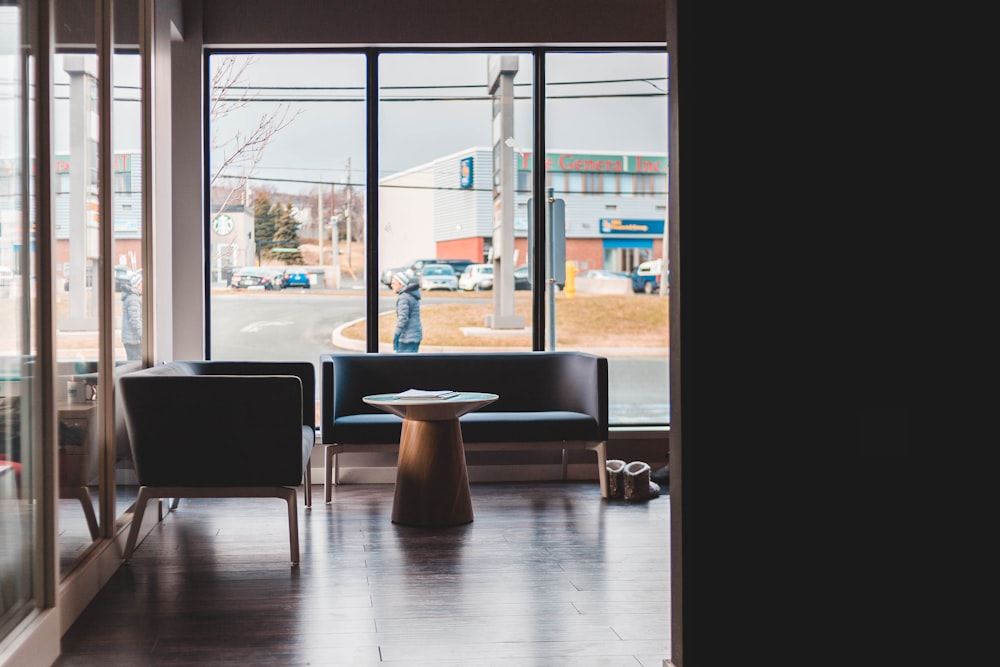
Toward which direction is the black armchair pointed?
to the viewer's right

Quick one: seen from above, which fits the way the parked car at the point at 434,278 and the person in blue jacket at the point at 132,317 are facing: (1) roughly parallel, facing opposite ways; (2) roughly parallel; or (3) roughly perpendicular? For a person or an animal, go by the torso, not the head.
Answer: roughly perpendicular

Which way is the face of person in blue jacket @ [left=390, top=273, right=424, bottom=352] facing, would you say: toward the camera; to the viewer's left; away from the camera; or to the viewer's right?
to the viewer's left

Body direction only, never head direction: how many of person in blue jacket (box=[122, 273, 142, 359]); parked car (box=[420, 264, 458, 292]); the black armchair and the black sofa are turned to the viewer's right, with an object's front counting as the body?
2

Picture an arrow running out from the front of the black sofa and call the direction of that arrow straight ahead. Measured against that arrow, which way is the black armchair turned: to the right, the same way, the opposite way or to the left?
to the left

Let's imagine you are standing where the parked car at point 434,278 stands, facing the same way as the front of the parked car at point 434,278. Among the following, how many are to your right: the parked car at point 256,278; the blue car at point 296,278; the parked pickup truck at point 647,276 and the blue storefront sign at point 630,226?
2

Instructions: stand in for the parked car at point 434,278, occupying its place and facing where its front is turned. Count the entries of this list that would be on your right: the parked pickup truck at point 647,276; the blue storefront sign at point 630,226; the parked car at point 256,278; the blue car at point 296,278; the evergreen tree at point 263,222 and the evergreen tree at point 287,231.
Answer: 4

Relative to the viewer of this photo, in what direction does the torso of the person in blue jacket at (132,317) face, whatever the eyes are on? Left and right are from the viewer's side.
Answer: facing to the right of the viewer

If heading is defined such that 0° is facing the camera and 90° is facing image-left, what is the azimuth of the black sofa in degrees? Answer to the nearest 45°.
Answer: approximately 0°
